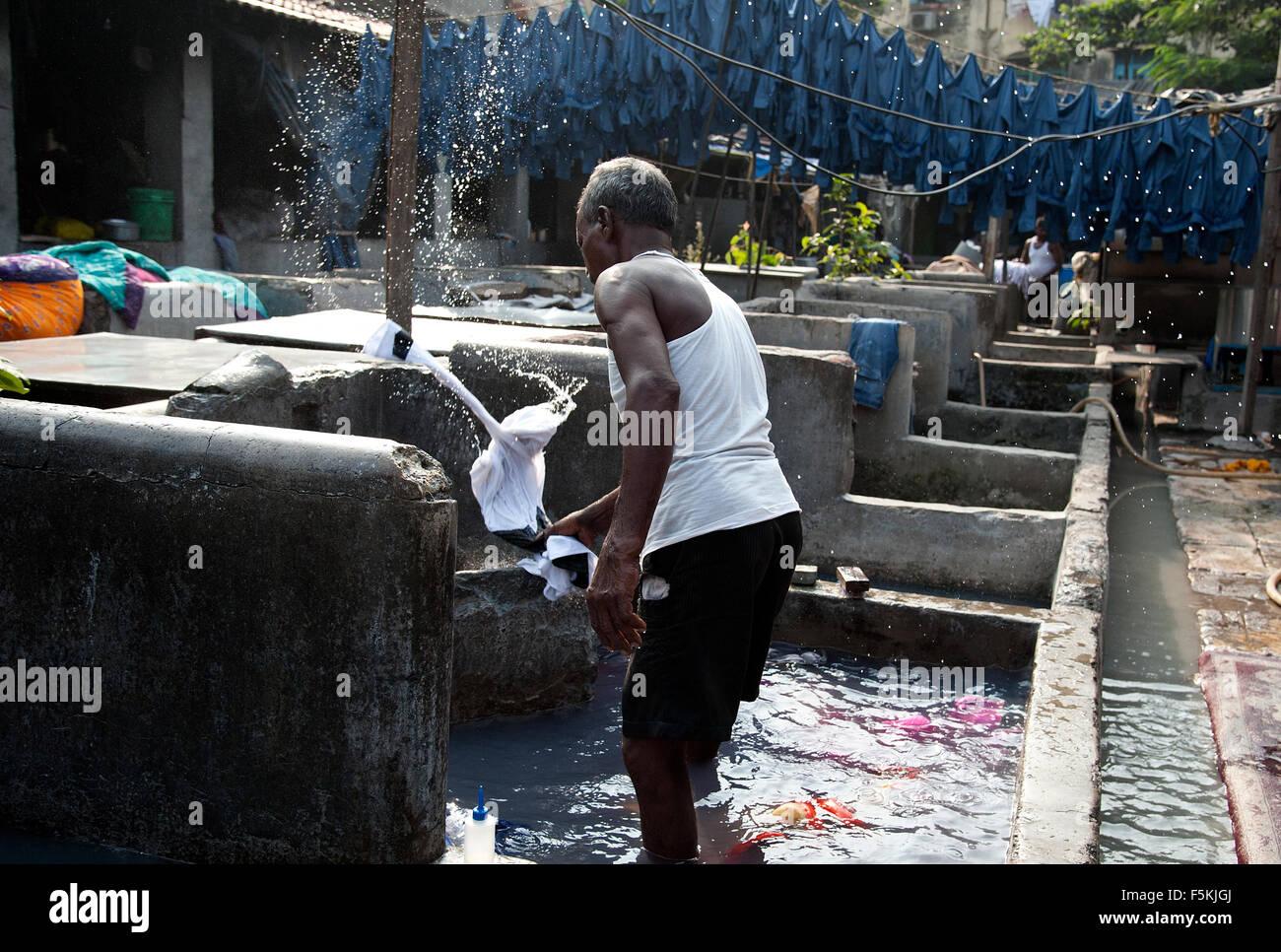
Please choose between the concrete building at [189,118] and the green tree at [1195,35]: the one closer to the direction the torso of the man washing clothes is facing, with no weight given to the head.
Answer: the concrete building

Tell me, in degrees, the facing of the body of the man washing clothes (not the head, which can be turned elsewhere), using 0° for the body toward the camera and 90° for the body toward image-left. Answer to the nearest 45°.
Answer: approximately 135°

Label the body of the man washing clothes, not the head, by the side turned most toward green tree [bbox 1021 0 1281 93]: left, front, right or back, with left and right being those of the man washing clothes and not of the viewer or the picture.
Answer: right

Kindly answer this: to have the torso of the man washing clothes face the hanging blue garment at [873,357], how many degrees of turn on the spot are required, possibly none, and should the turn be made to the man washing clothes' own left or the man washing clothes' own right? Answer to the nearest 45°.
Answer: approximately 45° to the man washing clothes' own right

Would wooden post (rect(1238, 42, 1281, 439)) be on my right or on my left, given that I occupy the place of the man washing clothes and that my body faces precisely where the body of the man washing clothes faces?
on my right

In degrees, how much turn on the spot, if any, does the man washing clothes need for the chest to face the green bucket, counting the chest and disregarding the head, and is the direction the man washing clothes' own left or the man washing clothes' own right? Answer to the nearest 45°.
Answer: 0° — they already face it

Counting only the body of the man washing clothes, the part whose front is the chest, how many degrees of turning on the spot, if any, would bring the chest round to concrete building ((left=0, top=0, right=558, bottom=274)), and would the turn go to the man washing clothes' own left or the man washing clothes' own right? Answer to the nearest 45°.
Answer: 0° — they already face it

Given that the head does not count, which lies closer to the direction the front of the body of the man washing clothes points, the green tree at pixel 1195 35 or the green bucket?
the green bucket

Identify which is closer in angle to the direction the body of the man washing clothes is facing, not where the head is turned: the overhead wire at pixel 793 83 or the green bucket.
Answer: the green bucket

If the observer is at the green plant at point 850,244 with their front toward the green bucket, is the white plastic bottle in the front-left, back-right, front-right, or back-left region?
front-left

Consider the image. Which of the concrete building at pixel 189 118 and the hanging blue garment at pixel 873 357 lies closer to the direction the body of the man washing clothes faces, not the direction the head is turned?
the concrete building

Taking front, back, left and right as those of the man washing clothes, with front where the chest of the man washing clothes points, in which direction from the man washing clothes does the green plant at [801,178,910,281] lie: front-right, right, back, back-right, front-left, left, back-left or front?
front-right
